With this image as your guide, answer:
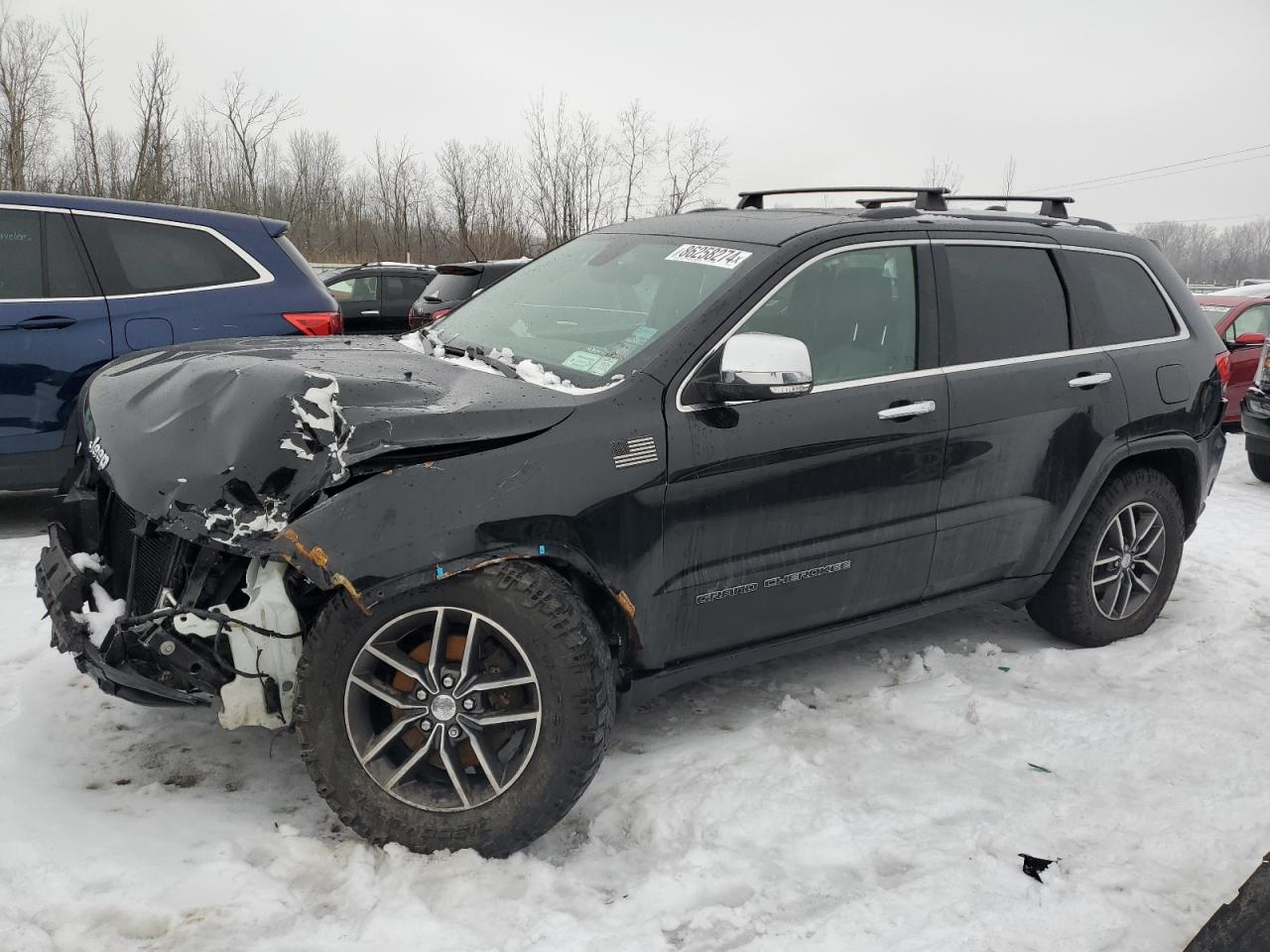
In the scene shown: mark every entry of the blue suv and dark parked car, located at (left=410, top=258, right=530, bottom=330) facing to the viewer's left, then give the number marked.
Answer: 1

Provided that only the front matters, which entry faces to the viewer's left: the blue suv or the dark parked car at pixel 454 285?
the blue suv

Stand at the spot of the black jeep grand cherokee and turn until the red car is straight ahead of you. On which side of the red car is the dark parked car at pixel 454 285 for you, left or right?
left

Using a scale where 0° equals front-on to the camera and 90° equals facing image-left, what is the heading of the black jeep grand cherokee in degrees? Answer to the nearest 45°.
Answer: approximately 45°

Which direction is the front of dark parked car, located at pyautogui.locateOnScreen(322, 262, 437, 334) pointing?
to the viewer's left

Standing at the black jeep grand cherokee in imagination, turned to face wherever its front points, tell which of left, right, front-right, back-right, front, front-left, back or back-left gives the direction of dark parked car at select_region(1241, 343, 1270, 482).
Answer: back

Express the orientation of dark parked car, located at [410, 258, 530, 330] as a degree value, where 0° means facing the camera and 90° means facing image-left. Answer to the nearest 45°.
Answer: approximately 225°

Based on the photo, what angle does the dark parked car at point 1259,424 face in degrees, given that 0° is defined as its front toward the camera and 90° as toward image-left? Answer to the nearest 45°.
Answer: approximately 45°

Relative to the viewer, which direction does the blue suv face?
to the viewer's left
